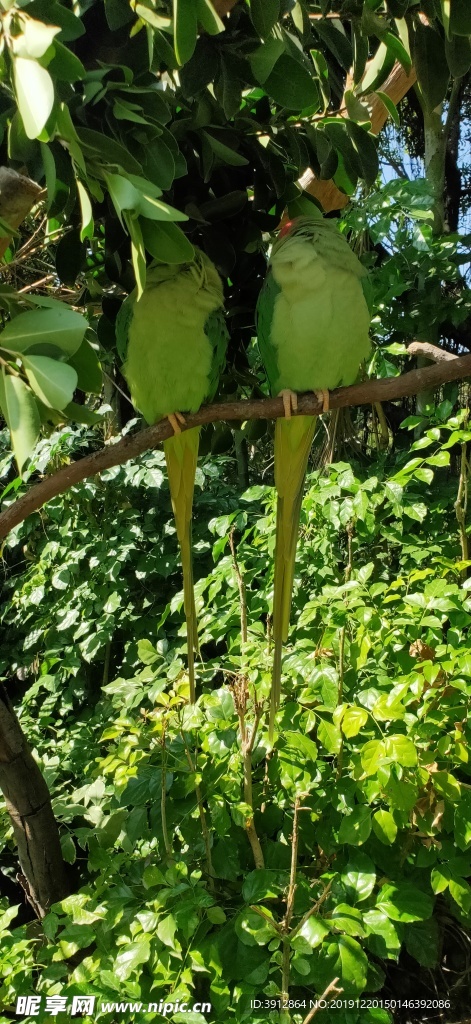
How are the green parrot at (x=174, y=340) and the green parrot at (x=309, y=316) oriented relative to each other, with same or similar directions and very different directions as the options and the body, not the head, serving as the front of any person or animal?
same or similar directions
